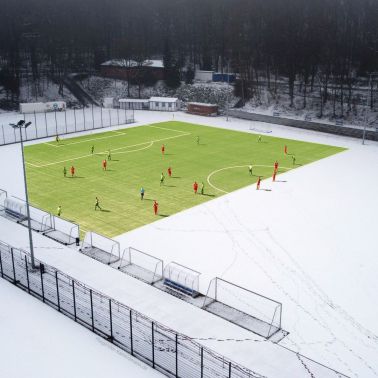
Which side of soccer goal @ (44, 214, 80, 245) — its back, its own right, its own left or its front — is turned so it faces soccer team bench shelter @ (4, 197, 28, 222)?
left

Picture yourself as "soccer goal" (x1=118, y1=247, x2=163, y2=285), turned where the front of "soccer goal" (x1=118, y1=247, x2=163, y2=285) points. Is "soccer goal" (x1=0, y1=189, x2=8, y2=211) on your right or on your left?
on your left

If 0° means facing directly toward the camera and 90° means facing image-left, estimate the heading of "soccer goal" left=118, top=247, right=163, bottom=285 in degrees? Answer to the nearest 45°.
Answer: approximately 225°

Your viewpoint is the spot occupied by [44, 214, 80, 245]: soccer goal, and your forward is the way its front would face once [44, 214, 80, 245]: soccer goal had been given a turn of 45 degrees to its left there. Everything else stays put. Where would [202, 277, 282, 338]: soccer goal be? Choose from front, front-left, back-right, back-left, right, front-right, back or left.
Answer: back-right

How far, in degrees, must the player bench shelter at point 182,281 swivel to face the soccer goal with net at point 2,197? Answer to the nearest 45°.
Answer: approximately 90° to its left

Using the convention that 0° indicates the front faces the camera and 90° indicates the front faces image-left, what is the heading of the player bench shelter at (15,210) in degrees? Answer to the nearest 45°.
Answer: approximately 225°

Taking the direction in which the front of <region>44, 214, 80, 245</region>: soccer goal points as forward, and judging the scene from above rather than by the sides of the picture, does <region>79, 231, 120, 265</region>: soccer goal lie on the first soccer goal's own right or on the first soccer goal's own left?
on the first soccer goal's own right
